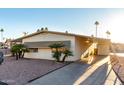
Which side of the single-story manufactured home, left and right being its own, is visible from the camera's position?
front

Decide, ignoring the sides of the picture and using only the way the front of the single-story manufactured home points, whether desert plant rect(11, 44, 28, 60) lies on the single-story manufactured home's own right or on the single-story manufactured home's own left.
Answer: on the single-story manufactured home's own right
